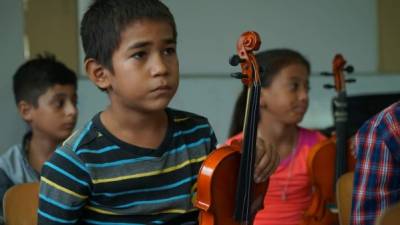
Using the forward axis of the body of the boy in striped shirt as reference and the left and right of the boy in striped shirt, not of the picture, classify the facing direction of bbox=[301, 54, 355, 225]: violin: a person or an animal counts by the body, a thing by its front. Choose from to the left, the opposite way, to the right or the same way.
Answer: the same way

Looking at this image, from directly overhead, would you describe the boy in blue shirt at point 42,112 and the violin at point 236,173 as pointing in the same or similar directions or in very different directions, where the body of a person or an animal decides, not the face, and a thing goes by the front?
same or similar directions

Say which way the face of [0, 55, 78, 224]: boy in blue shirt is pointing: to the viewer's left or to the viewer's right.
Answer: to the viewer's right

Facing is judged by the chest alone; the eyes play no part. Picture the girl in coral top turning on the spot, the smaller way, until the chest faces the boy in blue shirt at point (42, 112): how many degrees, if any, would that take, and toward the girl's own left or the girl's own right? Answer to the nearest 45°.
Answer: approximately 135° to the girl's own right

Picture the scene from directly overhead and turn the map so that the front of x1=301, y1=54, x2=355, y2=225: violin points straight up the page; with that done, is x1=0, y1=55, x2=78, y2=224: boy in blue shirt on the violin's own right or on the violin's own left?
on the violin's own right

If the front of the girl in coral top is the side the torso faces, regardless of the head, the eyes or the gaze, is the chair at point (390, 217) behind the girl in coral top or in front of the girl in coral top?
in front

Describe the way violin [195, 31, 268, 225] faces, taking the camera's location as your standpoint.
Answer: facing the viewer and to the right of the viewer

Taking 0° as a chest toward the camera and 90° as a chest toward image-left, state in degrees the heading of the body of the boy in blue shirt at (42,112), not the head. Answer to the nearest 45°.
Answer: approximately 315°

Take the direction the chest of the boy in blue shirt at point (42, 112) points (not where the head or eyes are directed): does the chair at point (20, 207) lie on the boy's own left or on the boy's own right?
on the boy's own right

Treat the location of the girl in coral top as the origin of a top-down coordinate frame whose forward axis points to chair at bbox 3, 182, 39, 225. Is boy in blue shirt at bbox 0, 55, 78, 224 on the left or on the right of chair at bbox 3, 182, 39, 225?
right

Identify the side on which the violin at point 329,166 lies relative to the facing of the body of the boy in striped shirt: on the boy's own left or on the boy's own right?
on the boy's own left

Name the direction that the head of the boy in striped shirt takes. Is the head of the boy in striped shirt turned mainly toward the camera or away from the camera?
toward the camera

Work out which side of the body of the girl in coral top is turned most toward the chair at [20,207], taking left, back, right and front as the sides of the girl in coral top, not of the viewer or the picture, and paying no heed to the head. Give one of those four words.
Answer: right
